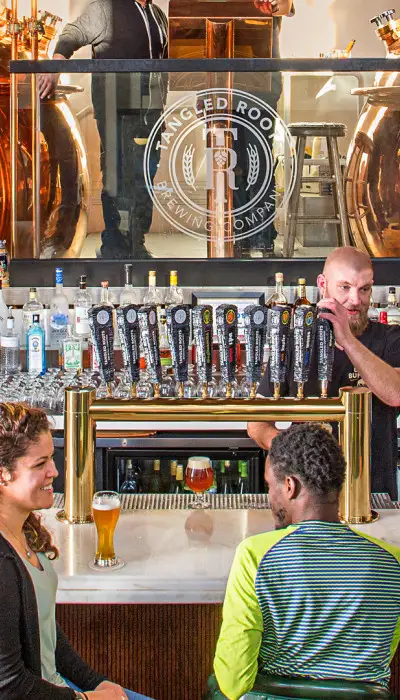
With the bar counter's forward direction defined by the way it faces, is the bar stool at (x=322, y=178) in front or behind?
behind

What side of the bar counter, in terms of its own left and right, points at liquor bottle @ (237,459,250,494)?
back

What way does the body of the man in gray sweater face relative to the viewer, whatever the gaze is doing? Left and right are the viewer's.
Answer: facing the viewer and to the right of the viewer

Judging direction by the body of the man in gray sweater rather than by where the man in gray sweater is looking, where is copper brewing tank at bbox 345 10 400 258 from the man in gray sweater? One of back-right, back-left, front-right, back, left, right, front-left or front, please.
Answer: front-left

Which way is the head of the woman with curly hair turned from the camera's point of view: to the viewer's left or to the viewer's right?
to the viewer's right

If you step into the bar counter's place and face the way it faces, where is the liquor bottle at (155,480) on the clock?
The liquor bottle is roughly at 6 o'clock from the bar counter.

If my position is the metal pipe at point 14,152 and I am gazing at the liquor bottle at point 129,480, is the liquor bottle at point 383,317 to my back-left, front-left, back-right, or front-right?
front-left

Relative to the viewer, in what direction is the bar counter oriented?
toward the camera

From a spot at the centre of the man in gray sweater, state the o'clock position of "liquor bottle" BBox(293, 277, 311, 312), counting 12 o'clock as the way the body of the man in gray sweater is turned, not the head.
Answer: The liquor bottle is roughly at 11 o'clock from the man in gray sweater.

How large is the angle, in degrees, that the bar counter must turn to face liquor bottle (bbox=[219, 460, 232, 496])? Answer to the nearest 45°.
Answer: approximately 180°

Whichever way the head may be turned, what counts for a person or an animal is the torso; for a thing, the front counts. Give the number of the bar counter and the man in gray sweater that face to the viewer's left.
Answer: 0

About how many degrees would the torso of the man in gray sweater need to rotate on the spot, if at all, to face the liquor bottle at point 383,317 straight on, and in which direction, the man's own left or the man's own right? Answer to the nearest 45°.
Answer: approximately 45° to the man's own left

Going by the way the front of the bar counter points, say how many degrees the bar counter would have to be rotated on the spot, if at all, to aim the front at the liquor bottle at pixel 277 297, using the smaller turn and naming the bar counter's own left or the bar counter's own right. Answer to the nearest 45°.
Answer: approximately 180°

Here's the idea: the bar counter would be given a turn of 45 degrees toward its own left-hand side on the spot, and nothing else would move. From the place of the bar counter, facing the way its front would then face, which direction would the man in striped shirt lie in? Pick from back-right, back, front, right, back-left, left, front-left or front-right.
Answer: front
